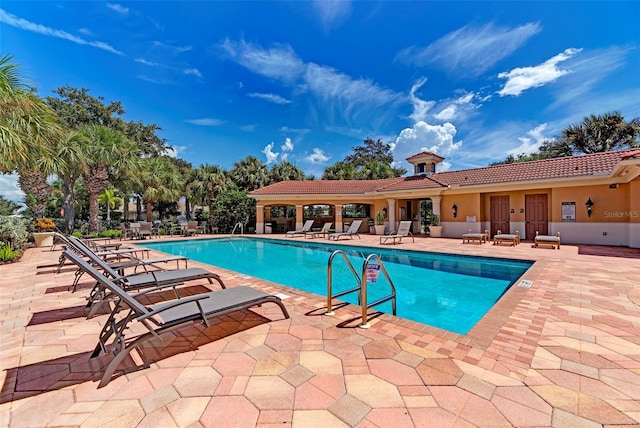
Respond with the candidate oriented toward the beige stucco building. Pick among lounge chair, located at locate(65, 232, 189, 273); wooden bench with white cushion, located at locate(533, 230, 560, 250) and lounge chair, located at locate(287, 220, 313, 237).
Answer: lounge chair, located at locate(65, 232, 189, 273)

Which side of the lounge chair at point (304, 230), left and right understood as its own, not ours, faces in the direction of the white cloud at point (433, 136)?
back

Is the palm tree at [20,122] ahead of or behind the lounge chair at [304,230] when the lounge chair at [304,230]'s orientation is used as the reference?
ahead

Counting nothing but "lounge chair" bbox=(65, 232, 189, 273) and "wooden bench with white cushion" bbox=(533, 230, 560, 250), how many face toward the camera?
1

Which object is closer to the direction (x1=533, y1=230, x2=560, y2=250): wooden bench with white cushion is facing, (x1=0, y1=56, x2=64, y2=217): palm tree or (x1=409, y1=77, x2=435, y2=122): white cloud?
the palm tree

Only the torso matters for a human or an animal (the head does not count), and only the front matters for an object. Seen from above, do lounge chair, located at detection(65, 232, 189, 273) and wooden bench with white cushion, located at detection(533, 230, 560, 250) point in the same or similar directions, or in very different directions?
very different directions

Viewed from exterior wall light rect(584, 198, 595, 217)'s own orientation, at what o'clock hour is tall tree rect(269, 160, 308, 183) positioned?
The tall tree is roughly at 3 o'clock from the exterior wall light.

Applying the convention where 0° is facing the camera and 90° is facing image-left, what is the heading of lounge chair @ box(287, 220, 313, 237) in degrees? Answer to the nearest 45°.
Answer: approximately 45°

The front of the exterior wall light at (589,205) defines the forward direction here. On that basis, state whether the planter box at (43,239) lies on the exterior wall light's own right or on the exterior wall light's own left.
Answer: on the exterior wall light's own right

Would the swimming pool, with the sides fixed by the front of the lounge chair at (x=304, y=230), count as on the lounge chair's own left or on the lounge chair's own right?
on the lounge chair's own left

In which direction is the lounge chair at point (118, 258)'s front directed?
to the viewer's right
